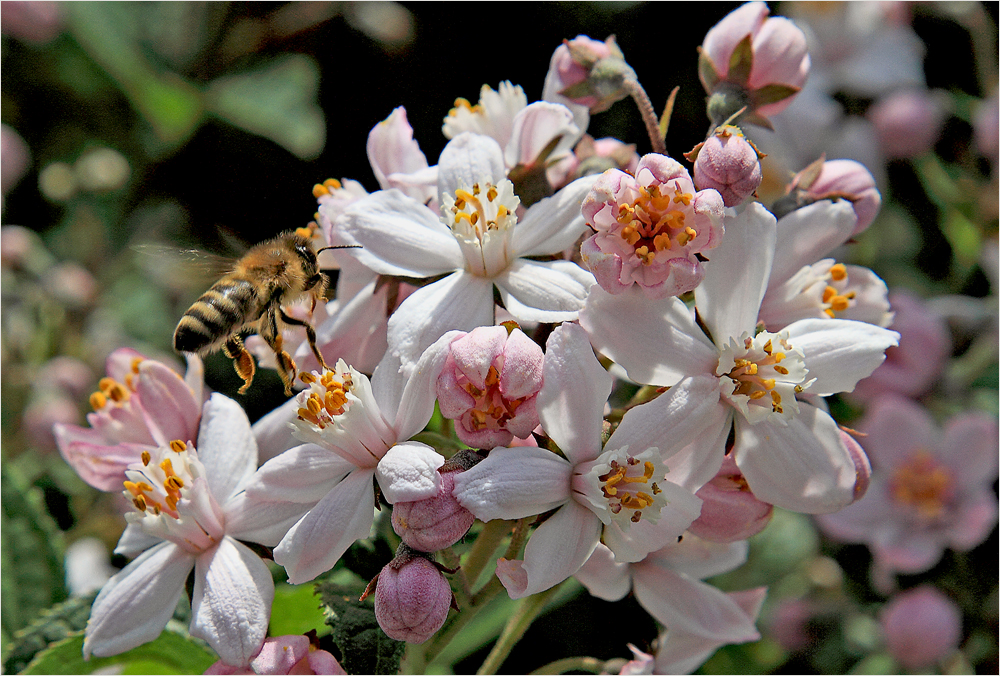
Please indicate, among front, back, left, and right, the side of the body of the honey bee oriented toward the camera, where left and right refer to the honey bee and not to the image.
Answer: right

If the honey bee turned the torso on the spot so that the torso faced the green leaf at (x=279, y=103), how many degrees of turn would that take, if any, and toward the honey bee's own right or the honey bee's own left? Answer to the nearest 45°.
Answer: approximately 90° to the honey bee's own left
